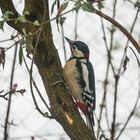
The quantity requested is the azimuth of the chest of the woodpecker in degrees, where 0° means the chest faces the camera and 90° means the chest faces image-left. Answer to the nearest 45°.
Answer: approximately 90°
